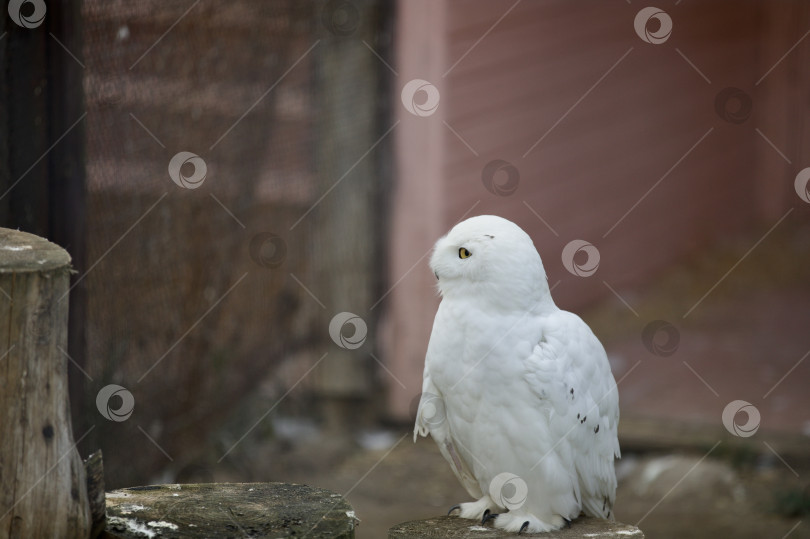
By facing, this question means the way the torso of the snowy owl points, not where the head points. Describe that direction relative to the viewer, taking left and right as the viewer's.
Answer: facing the viewer and to the left of the viewer

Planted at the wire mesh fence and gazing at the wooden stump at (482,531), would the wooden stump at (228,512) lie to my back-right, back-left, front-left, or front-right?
front-right

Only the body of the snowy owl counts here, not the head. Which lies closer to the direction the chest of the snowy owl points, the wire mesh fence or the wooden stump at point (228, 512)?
the wooden stump

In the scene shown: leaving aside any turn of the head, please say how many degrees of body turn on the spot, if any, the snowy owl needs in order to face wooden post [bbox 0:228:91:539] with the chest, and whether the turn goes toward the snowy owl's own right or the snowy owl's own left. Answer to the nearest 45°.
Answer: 0° — it already faces it

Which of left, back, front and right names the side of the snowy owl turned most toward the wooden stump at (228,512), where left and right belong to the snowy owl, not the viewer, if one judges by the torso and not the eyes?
front

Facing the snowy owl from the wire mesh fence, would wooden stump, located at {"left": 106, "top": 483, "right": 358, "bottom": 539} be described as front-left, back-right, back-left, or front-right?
front-right

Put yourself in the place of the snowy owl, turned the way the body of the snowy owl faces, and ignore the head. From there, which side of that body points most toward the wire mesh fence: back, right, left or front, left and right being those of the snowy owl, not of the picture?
right
